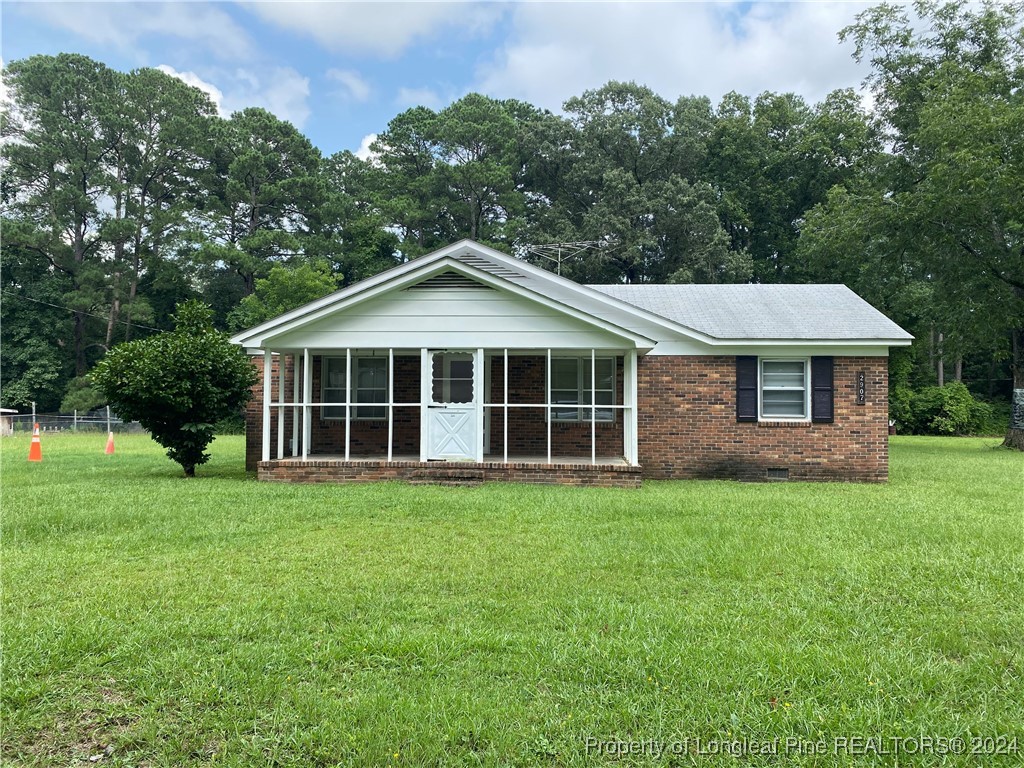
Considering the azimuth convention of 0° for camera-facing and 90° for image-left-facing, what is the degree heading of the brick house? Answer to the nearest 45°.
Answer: approximately 0°

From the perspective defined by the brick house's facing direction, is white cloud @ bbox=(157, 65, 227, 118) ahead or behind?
behind

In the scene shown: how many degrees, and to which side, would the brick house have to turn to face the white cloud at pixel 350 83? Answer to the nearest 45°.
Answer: approximately 135° to its right

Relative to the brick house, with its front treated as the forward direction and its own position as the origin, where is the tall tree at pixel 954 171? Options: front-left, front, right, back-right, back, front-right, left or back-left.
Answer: back-left

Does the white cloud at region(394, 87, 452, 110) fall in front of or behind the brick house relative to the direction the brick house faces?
behind

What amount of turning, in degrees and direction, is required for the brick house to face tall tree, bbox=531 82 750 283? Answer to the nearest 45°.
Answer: approximately 180°

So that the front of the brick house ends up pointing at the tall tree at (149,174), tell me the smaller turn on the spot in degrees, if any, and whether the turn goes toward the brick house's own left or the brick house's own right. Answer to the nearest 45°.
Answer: approximately 135° to the brick house's own right

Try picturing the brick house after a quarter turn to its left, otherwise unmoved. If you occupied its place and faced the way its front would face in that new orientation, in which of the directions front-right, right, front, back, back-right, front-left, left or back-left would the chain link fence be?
back-left

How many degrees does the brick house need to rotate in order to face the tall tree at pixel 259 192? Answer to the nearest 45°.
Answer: approximately 135° to its right
